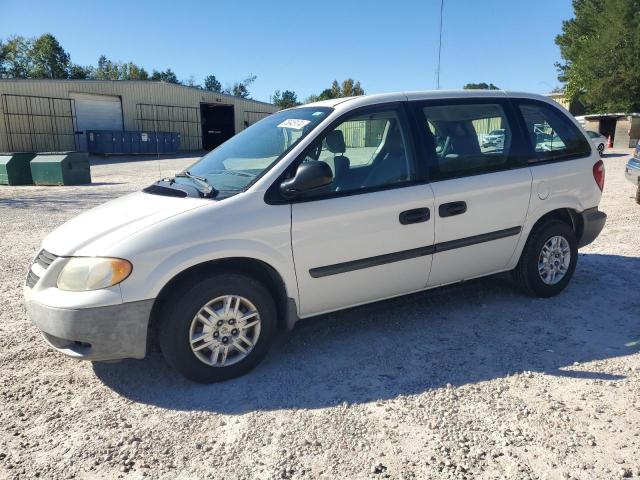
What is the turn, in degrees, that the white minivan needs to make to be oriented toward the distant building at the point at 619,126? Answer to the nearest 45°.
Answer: approximately 180°

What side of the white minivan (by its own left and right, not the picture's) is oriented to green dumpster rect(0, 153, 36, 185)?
right

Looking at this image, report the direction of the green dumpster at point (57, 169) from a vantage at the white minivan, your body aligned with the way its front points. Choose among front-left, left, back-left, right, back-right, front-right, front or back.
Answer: right

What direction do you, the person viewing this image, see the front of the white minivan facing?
facing the viewer and to the left of the viewer

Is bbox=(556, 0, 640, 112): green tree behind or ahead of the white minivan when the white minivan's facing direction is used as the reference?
behind

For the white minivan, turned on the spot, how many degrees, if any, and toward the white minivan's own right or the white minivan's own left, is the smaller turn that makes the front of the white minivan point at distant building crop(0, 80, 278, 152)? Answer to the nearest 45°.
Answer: approximately 90° to the white minivan's own right
